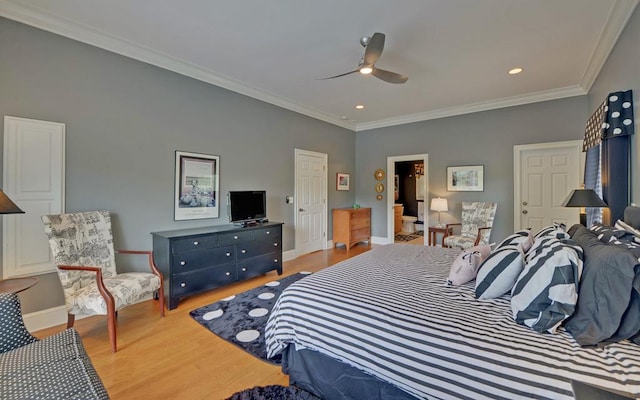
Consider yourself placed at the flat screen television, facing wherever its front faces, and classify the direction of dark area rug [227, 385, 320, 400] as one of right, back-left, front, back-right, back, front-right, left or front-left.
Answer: front-right

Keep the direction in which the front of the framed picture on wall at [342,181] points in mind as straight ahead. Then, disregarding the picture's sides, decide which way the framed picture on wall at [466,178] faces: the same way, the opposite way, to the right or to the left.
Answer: to the right

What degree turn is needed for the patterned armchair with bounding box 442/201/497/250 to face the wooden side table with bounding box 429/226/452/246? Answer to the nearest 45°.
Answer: approximately 45° to its right

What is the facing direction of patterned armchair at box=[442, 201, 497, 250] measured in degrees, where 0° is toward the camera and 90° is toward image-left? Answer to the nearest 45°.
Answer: approximately 45°

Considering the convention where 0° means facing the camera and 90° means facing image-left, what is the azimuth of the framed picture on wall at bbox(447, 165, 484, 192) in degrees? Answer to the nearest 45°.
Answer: approximately 0°

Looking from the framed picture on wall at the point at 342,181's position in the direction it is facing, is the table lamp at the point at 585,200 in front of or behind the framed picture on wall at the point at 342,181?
in front

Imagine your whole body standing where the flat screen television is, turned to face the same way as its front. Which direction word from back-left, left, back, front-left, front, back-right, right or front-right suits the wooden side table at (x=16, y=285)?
right

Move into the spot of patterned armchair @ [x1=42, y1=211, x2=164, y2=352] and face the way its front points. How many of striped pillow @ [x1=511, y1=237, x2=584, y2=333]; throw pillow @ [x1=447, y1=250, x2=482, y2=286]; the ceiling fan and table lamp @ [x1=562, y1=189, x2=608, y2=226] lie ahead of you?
4

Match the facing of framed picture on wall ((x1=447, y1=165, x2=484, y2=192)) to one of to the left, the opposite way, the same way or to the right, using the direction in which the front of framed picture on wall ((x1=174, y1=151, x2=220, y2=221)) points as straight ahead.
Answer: to the right

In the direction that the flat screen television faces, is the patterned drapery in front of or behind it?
in front

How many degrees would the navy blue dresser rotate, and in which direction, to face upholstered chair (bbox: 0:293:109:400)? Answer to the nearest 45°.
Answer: approximately 45° to its right

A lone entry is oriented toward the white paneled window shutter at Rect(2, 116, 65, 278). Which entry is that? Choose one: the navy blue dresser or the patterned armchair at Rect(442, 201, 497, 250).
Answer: the patterned armchair

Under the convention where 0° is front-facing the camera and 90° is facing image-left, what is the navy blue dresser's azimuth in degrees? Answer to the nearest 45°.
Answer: approximately 315°

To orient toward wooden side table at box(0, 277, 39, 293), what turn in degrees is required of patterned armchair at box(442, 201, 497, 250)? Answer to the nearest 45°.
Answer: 0° — it already faces it

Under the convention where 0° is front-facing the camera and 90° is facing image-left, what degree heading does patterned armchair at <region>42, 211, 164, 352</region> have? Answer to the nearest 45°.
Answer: approximately 315°

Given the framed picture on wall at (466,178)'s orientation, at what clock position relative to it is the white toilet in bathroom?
The white toilet in bathroom is roughly at 5 o'clock from the framed picture on wall.
